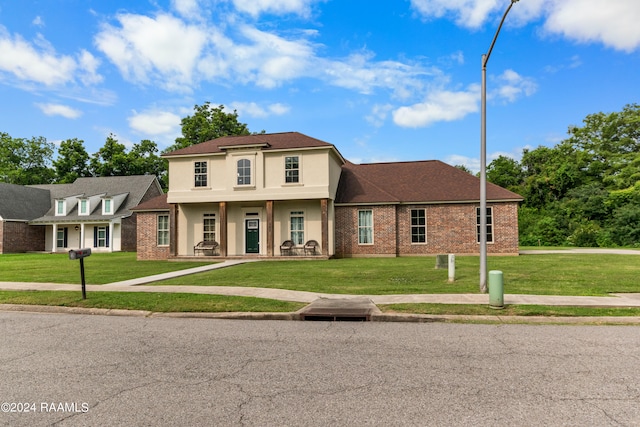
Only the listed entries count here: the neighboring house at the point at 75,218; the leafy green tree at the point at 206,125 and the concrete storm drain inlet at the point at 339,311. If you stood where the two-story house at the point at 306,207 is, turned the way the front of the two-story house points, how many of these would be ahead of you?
1

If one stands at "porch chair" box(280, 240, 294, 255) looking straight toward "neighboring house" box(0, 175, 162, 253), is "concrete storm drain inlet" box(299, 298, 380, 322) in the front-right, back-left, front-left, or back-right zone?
back-left

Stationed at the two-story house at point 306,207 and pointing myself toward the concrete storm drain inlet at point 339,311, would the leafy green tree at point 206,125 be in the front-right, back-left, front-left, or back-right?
back-right

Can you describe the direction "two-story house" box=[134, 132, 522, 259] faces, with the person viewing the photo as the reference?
facing the viewer

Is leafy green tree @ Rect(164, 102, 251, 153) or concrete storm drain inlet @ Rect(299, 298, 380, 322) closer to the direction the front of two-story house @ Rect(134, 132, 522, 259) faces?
the concrete storm drain inlet

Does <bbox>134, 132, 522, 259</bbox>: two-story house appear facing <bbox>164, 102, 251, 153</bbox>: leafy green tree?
no

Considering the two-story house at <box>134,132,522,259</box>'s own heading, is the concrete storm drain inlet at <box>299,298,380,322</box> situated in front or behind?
in front

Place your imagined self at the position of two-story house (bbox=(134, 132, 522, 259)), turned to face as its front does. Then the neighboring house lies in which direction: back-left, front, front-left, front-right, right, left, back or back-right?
back-right

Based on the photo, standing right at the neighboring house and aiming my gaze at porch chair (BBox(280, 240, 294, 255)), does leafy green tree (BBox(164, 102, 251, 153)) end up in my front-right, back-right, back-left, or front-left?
front-left
